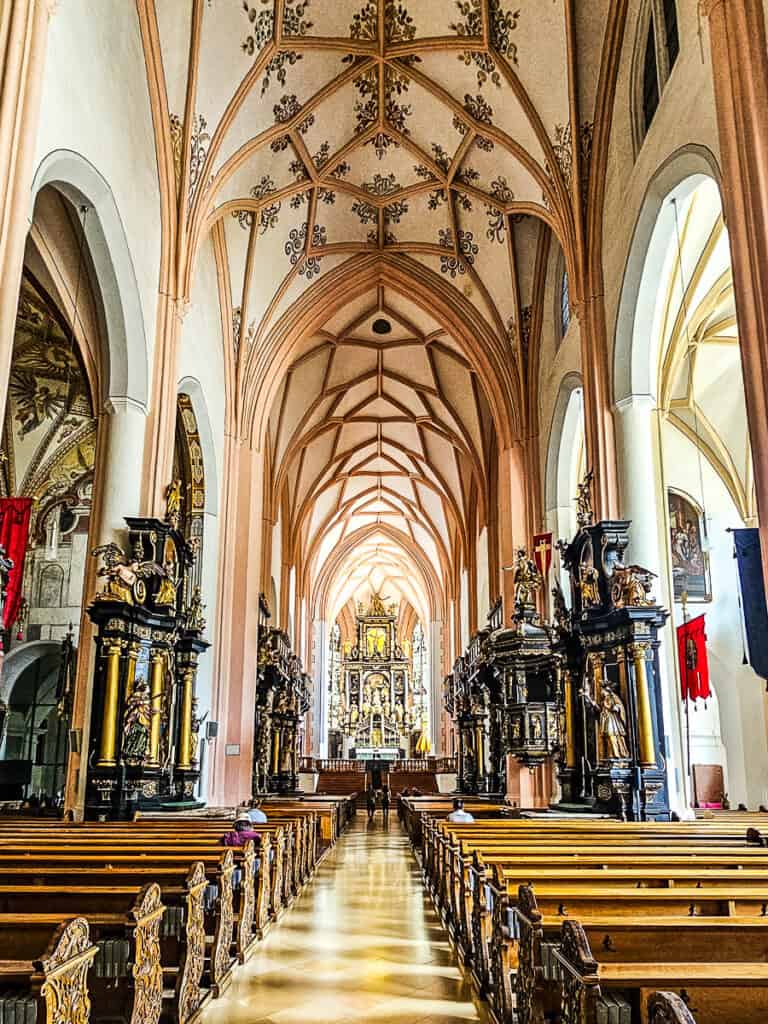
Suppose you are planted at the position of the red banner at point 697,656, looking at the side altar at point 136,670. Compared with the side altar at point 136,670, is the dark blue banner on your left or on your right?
left

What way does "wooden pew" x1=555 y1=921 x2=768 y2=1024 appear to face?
away from the camera

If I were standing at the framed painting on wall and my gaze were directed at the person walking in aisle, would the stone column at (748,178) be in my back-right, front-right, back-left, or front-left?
back-left

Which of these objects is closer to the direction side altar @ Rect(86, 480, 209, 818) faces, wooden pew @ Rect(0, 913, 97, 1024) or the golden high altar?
the wooden pew
